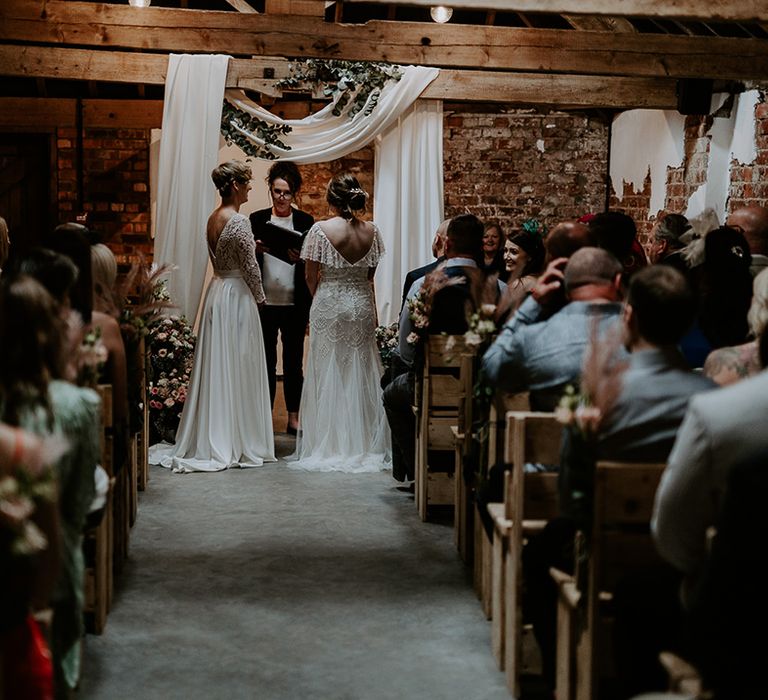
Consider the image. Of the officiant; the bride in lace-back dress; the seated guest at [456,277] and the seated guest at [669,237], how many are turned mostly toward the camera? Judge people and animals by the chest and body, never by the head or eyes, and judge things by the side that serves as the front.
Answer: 1

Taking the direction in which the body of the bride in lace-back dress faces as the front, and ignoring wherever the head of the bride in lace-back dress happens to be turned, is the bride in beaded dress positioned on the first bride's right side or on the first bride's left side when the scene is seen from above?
on the first bride's right side

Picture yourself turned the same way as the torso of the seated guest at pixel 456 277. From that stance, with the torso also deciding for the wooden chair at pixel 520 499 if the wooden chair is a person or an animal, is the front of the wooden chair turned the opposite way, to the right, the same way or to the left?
the same way

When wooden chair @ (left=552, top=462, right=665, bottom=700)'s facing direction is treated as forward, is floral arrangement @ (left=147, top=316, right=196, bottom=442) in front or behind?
in front

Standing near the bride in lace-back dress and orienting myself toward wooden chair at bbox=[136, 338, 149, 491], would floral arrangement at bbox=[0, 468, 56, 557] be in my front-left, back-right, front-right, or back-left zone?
front-left

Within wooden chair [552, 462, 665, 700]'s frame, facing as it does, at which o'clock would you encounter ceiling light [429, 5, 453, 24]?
The ceiling light is roughly at 1 o'clock from the wooden chair.

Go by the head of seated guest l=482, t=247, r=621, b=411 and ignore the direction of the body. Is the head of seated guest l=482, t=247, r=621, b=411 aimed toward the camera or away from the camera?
away from the camera

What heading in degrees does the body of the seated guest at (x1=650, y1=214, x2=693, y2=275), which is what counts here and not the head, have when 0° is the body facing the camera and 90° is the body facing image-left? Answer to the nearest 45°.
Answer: approximately 135°

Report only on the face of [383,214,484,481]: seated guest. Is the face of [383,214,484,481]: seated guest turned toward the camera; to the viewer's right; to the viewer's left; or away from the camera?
away from the camera

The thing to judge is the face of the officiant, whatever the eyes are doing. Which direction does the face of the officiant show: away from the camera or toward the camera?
toward the camera

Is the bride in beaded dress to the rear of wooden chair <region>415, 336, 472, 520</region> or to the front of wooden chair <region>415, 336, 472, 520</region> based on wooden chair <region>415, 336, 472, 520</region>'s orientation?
to the front

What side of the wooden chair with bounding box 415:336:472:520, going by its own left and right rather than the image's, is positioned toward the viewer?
back

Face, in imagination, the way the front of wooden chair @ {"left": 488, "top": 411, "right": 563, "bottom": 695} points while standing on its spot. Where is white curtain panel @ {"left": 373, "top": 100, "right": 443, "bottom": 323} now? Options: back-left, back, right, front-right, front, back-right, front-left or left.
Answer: front-right

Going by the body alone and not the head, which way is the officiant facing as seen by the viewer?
toward the camera

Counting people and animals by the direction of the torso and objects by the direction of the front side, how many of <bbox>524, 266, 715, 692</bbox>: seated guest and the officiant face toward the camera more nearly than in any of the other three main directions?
1

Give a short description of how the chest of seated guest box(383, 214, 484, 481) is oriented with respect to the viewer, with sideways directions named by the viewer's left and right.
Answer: facing away from the viewer and to the left of the viewer

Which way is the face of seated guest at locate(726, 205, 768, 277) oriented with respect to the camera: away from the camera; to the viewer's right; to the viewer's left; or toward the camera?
away from the camera

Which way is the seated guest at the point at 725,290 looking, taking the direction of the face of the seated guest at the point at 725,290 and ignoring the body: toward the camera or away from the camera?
away from the camera

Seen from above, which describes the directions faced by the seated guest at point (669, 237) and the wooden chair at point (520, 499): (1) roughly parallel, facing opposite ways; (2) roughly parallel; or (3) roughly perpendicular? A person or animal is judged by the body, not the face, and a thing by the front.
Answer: roughly parallel

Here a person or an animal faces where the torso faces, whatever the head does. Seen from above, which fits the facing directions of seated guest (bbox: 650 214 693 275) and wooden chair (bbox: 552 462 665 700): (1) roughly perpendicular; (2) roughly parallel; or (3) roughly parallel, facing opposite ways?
roughly parallel
